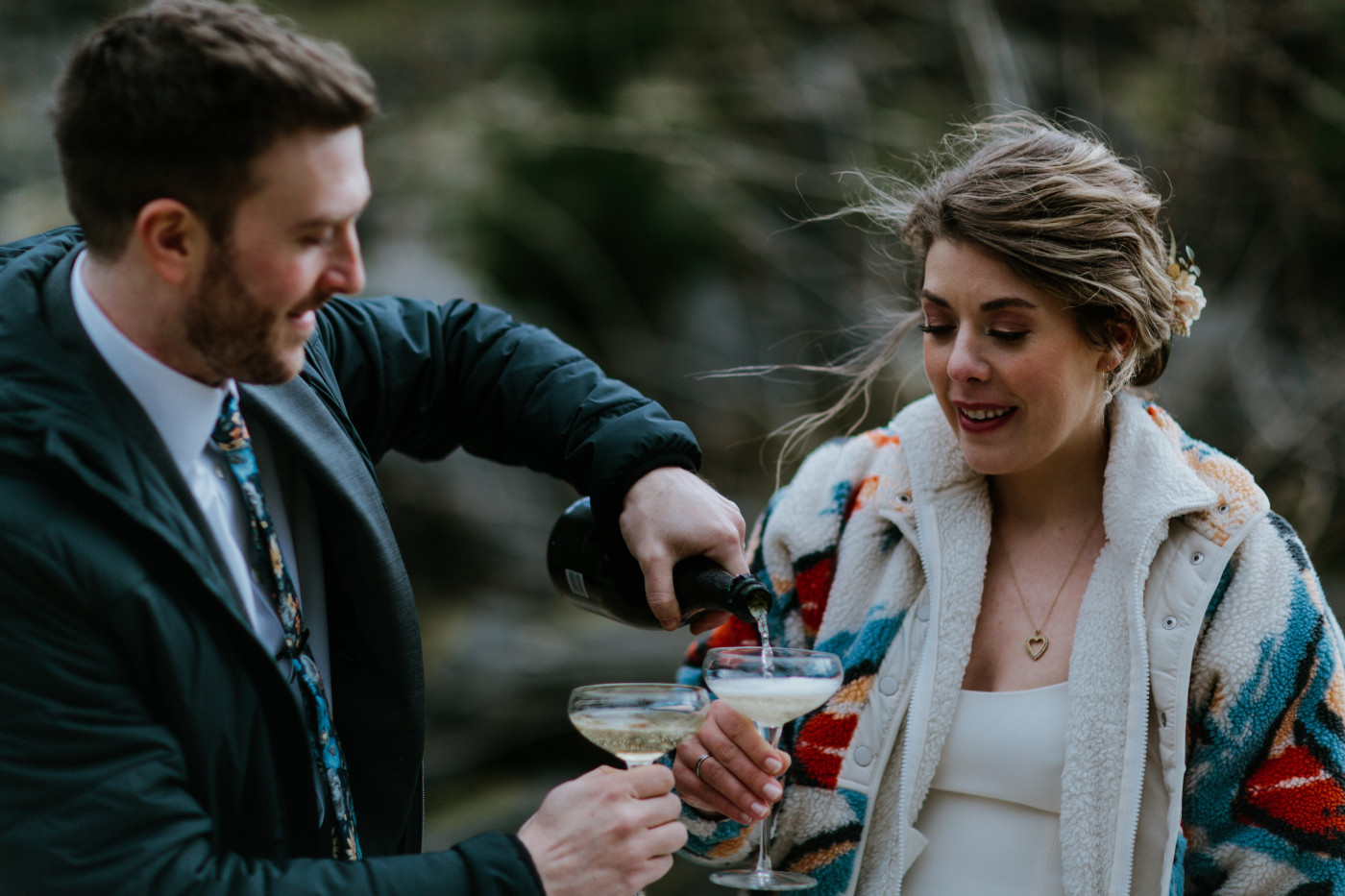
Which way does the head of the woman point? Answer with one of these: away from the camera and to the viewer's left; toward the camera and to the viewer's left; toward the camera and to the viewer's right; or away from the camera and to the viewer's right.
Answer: toward the camera and to the viewer's left

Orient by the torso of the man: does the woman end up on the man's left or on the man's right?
on the man's left

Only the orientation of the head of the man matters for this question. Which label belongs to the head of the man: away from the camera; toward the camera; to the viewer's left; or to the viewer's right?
to the viewer's right
